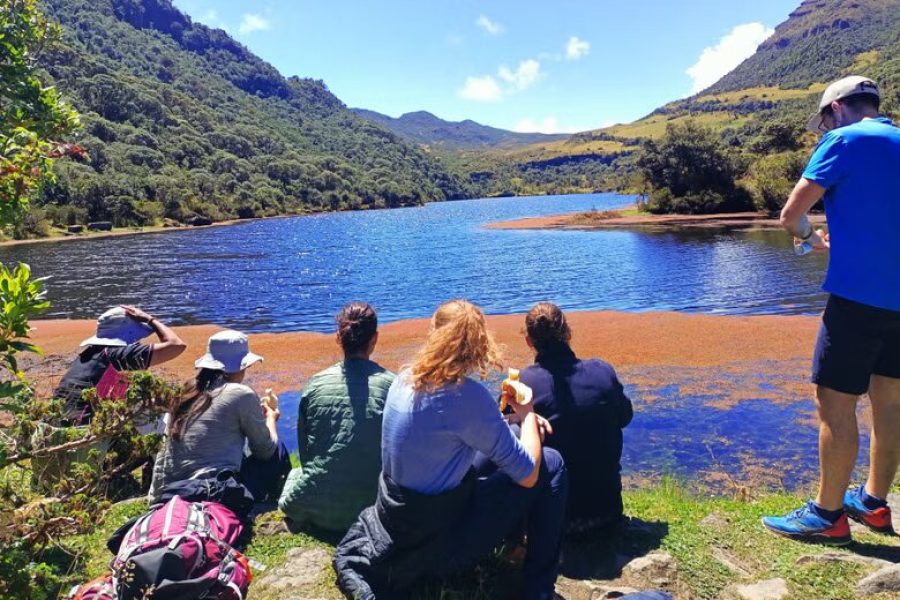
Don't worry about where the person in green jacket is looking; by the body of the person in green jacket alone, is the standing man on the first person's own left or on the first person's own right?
on the first person's own right

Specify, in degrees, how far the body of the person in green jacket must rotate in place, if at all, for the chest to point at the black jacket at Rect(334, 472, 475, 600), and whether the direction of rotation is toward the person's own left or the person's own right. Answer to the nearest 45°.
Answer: approximately 180°

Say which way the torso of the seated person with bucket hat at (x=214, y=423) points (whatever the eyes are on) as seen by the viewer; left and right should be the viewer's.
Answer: facing away from the viewer and to the right of the viewer

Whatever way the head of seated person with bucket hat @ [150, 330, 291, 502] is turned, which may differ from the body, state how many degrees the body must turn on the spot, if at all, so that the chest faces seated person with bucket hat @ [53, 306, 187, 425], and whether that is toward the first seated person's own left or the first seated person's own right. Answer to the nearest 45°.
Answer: approximately 90° to the first seated person's own left

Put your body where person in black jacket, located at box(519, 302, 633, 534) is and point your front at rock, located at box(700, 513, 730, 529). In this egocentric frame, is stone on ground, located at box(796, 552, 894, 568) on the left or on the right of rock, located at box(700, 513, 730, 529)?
right

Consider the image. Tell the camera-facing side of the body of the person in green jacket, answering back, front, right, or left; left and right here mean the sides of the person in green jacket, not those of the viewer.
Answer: back

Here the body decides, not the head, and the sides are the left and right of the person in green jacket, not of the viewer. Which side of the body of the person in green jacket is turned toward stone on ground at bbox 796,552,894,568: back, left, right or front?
right

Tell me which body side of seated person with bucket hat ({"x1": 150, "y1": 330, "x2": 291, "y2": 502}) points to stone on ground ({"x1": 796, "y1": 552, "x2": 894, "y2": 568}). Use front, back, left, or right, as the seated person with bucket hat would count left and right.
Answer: right

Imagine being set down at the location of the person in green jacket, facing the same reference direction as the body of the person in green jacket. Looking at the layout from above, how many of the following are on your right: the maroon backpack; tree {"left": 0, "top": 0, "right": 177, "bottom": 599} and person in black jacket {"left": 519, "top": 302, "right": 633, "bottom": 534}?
1

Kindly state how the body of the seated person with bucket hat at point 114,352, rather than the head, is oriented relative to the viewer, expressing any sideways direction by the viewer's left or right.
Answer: facing away from the viewer and to the right of the viewer

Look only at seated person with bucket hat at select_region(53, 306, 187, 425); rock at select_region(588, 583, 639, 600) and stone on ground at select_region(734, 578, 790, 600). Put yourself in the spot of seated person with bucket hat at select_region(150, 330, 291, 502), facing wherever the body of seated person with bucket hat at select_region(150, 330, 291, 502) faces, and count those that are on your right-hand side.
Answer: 2

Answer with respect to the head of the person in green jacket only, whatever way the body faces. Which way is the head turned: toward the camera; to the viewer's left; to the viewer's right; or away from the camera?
away from the camera
